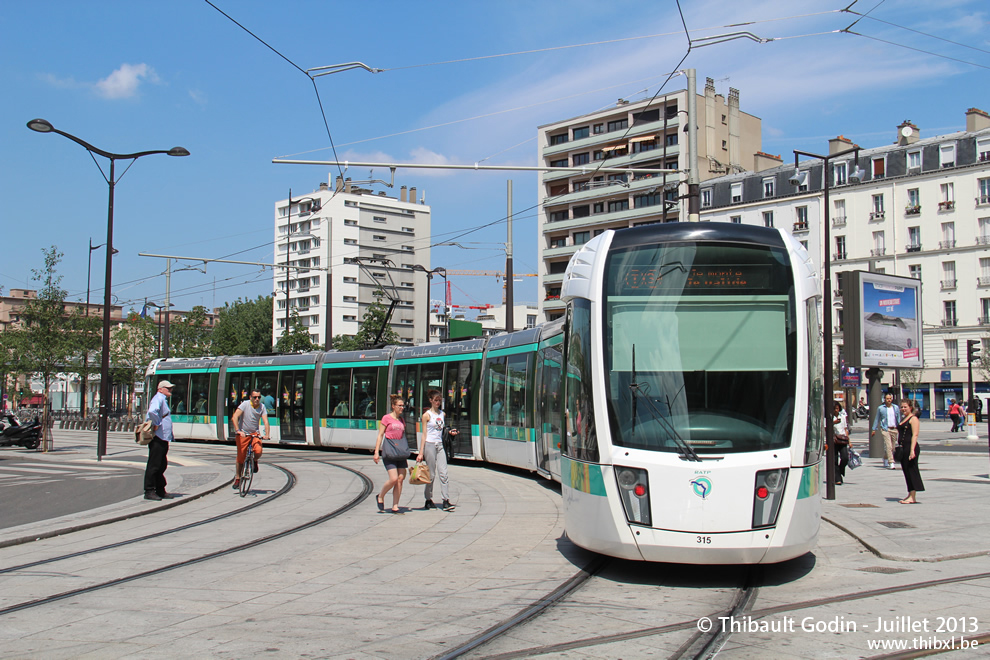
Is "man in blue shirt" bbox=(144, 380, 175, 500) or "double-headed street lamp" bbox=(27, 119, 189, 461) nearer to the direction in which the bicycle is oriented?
the man in blue shirt

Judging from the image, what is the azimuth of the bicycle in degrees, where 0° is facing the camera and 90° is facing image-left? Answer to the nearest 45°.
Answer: approximately 0°

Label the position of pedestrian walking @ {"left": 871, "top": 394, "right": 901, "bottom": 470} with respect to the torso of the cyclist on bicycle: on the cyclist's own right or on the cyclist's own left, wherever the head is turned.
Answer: on the cyclist's own left

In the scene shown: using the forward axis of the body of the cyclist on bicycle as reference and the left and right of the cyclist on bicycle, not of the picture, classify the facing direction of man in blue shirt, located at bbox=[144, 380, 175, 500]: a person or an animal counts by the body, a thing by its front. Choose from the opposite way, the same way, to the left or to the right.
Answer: to the left

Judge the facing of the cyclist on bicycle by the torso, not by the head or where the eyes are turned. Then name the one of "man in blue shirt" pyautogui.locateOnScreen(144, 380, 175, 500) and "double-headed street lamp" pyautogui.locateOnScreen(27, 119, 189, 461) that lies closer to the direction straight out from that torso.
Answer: the man in blue shirt

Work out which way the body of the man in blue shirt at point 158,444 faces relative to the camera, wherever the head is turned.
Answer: to the viewer's right

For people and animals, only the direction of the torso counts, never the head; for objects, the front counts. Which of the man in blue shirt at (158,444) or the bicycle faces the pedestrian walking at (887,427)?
the man in blue shirt

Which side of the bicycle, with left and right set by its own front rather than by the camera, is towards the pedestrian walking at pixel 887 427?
left
